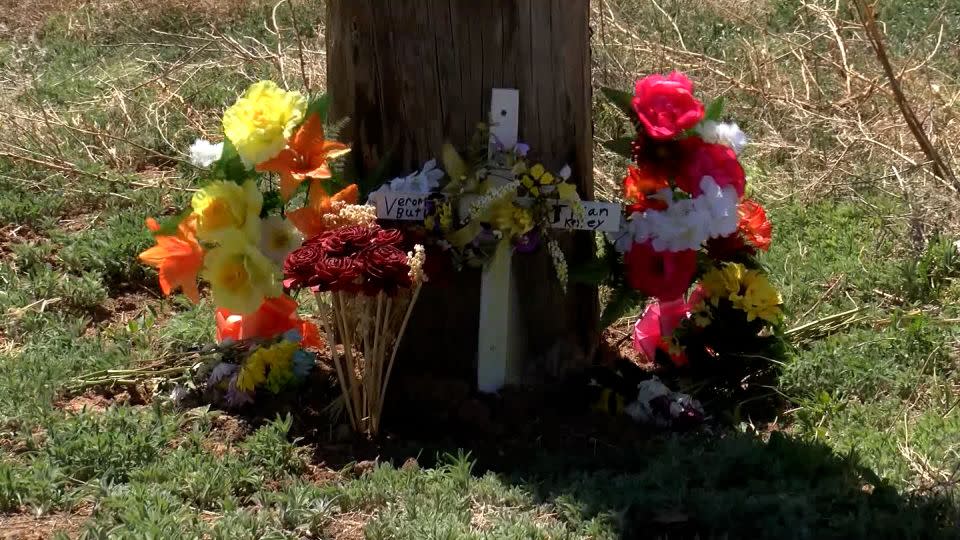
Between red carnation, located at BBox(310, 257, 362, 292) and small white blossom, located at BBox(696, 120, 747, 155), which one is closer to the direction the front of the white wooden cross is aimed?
the red carnation

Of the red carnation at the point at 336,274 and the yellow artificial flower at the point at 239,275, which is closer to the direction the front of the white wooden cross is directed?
the red carnation

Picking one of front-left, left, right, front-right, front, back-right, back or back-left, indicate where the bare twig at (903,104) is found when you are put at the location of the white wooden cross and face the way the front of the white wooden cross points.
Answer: back-left

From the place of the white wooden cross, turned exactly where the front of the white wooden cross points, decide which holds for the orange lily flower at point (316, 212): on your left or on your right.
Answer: on your right

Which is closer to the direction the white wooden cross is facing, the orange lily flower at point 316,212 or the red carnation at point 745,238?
the orange lily flower

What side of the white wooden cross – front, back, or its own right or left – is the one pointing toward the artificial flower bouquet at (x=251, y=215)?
right

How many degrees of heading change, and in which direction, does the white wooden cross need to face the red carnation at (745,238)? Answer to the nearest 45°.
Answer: approximately 135° to its left

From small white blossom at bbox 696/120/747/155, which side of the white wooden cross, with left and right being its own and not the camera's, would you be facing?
left

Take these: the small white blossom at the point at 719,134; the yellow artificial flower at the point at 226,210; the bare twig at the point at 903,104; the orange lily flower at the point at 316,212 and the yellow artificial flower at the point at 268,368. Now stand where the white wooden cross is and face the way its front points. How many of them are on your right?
3

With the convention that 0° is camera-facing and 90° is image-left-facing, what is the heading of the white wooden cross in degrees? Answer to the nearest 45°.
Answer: approximately 0°
